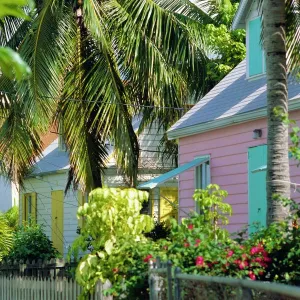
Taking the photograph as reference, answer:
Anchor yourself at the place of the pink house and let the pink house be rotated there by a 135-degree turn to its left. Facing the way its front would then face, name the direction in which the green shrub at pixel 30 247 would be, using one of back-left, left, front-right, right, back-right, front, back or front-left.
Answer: back-left

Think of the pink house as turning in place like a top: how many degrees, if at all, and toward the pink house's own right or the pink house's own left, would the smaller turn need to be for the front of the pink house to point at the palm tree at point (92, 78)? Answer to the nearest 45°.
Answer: approximately 90° to the pink house's own right

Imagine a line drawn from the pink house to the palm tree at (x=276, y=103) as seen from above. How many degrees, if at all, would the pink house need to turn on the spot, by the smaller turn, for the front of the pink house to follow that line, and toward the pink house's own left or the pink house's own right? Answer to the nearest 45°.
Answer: approximately 45° to the pink house's own left

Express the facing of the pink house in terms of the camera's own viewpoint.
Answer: facing the viewer and to the left of the viewer

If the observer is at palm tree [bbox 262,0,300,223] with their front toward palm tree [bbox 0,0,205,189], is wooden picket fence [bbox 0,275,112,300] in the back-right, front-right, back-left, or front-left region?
front-left

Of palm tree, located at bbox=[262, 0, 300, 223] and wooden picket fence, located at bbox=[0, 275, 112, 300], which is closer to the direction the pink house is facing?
the wooden picket fence

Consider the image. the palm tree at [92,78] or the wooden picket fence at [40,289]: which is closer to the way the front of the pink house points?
the wooden picket fence

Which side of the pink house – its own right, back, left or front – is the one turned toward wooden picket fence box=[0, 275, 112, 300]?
front
